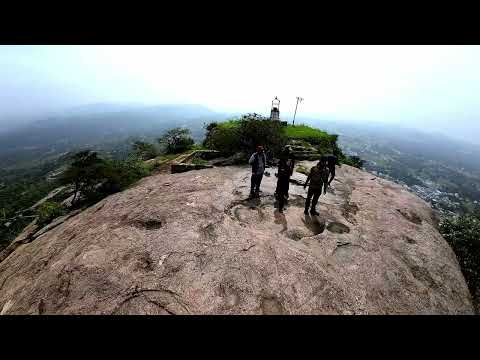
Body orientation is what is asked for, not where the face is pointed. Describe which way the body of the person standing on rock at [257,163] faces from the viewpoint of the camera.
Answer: toward the camera

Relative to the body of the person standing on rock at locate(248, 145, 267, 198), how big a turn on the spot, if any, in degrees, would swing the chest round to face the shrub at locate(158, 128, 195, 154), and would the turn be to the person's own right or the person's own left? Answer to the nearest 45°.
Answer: approximately 135° to the person's own right

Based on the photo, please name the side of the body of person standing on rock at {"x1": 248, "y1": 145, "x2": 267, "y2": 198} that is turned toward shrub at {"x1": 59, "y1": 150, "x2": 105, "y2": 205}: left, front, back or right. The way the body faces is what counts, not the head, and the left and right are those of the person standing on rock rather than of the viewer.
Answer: right

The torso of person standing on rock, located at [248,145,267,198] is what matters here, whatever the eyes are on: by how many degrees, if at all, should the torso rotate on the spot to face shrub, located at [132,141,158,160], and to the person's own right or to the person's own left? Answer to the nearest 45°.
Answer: approximately 135° to the person's own right

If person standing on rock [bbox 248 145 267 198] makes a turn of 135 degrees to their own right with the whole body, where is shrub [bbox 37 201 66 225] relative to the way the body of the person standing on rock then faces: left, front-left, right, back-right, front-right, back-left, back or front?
front-left

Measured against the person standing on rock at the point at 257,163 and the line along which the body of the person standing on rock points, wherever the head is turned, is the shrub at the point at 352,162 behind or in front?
behind
